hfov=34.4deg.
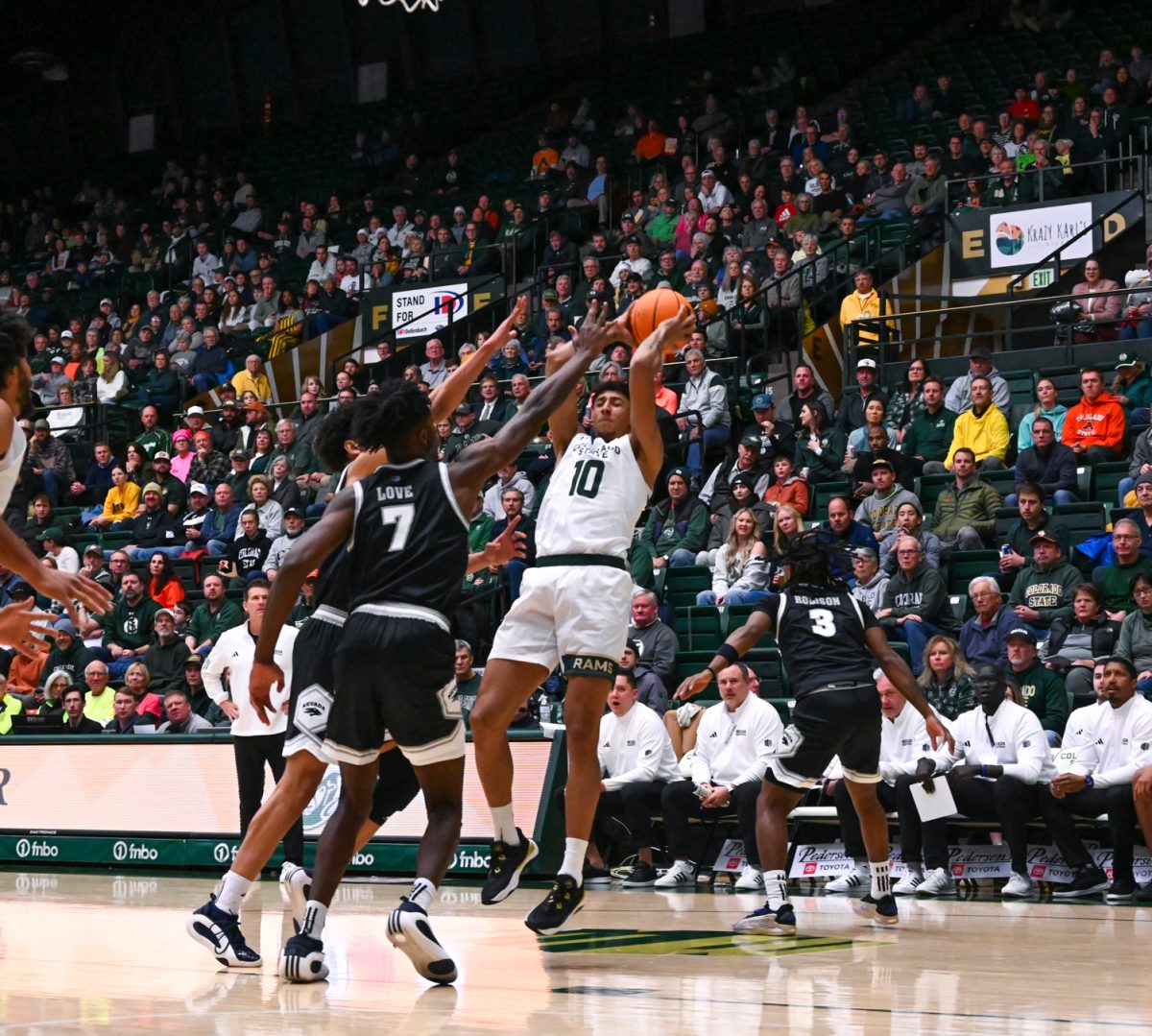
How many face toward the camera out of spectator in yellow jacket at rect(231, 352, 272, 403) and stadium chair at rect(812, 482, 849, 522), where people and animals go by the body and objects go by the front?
2

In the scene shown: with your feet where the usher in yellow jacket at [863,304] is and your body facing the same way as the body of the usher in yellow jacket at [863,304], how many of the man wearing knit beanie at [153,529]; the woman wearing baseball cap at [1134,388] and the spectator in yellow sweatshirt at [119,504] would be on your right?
2

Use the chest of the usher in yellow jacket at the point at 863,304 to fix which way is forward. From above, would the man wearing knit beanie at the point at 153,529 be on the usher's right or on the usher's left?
on the usher's right

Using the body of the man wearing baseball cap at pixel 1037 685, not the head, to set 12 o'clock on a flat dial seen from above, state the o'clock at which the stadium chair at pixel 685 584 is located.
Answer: The stadium chair is roughly at 3 o'clock from the man wearing baseball cap.

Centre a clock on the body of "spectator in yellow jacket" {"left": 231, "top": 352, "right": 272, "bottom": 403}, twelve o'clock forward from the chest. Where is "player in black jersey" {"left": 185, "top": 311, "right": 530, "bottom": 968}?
The player in black jersey is roughly at 12 o'clock from the spectator in yellow jacket.

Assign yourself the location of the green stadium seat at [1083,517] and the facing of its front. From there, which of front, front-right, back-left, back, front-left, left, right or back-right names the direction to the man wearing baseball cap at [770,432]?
right

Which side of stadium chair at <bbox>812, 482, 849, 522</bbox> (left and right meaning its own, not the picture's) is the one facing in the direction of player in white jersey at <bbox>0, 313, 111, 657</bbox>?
front

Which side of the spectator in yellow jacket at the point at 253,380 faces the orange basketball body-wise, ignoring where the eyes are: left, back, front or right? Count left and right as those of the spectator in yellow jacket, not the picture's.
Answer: front

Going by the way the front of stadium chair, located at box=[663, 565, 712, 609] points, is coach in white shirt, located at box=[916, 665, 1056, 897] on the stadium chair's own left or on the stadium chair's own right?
on the stadium chair's own left

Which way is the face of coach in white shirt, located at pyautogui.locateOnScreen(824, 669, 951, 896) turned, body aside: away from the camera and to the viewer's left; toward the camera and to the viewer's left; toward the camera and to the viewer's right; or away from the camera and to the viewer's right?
toward the camera and to the viewer's left
